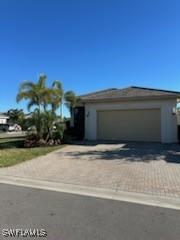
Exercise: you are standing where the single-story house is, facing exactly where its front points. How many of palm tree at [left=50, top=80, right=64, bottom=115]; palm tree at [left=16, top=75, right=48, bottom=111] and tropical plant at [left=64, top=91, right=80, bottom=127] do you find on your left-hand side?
0

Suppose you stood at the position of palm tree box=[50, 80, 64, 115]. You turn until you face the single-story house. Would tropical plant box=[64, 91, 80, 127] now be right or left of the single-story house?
left

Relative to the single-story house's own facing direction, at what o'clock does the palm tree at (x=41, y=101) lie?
The palm tree is roughly at 2 o'clock from the single-story house.

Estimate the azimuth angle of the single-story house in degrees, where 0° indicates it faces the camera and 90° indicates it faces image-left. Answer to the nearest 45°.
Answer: approximately 0°

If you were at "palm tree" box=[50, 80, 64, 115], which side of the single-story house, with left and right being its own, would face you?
right

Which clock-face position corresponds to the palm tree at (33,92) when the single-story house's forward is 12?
The palm tree is roughly at 2 o'clock from the single-story house.

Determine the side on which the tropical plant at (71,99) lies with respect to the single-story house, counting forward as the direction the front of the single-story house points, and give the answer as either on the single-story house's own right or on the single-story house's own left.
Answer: on the single-story house's own right
